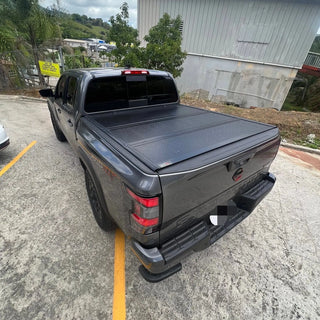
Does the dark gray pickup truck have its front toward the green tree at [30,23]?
yes

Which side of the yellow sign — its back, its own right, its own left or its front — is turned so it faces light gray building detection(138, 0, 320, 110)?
left

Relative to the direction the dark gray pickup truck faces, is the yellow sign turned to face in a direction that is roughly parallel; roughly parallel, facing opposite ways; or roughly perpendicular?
roughly parallel, facing opposite ways

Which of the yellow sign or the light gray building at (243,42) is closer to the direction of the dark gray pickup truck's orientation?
the yellow sign

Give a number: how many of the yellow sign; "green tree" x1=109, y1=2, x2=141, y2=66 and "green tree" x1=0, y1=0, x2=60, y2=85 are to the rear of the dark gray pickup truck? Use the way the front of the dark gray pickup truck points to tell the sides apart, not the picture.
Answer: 0

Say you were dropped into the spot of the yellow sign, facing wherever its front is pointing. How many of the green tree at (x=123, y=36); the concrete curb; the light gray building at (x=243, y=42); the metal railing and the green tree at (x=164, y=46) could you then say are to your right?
0

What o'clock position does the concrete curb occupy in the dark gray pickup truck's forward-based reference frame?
The concrete curb is roughly at 3 o'clock from the dark gray pickup truck.

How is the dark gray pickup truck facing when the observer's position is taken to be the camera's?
facing away from the viewer and to the left of the viewer

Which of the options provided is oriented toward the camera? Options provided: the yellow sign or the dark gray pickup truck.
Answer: the yellow sign

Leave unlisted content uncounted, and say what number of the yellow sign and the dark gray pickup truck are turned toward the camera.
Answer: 1

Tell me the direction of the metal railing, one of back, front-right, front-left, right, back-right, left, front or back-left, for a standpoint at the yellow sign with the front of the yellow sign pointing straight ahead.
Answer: left

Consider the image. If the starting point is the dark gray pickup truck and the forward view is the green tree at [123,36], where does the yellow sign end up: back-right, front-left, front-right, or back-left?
front-left

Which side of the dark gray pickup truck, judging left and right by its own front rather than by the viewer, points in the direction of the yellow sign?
front

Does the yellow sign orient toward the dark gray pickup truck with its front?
yes

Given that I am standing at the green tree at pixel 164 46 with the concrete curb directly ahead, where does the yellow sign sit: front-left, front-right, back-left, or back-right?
back-right

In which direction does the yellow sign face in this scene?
toward the camera
